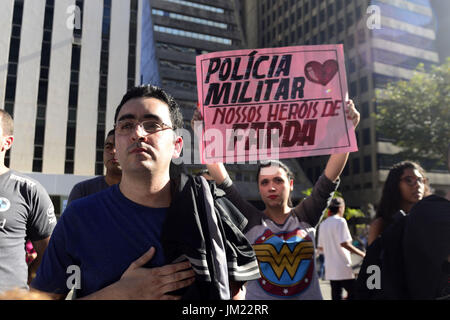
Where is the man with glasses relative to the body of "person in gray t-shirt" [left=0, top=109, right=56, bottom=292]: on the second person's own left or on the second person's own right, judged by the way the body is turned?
on the second person's own left

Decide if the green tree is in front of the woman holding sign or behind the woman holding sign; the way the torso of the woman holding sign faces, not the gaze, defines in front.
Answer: behind

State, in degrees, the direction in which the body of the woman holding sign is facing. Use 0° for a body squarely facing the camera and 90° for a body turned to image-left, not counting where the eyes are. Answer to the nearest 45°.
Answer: approximately 0°

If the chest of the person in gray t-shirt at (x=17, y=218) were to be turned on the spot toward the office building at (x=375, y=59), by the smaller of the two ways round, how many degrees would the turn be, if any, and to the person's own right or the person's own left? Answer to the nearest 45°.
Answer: approximately 180°

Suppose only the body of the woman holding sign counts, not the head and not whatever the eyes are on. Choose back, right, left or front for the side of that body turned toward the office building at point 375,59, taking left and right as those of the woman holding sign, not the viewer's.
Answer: back
